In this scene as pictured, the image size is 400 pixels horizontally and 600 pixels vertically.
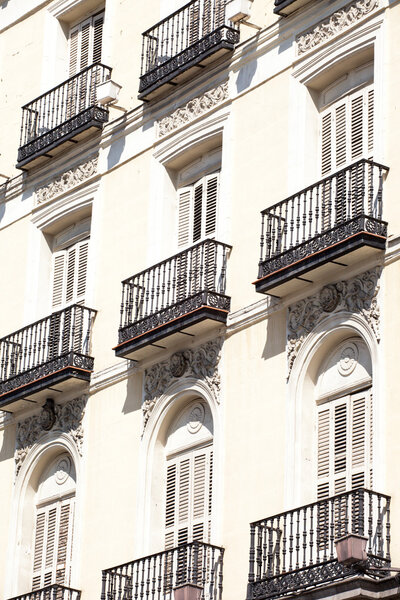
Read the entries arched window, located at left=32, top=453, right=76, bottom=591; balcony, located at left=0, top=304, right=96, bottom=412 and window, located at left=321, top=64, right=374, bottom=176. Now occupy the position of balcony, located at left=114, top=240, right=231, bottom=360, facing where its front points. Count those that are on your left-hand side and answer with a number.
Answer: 1

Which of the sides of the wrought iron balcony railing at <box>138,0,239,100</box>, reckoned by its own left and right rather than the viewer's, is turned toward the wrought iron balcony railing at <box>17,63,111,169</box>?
right

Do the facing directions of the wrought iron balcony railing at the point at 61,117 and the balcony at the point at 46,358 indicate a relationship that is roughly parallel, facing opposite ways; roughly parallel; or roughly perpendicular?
roughly parallel

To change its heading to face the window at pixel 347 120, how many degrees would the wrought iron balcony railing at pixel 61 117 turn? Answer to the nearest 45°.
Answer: approximately 90° to its left

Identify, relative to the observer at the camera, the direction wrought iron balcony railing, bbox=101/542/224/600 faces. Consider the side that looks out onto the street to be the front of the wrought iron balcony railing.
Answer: facing the viewer and to the left of the viewer

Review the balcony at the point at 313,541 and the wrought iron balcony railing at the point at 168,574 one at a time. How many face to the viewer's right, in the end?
0

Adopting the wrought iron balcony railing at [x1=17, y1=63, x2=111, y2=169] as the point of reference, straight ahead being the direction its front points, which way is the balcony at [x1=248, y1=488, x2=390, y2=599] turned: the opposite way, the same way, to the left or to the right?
the same way

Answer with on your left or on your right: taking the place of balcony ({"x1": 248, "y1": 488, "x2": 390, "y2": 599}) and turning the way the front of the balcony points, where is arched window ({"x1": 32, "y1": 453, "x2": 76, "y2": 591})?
on your right

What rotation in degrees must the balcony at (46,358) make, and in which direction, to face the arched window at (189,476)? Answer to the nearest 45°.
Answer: approximately 90° to its left

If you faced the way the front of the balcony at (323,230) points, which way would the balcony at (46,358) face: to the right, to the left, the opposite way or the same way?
the same way

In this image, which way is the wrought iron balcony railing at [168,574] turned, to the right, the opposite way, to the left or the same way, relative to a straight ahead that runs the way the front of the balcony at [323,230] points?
the same way

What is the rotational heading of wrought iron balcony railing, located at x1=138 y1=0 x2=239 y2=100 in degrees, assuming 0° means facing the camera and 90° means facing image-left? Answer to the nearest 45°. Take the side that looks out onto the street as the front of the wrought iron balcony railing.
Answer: approximately 45°

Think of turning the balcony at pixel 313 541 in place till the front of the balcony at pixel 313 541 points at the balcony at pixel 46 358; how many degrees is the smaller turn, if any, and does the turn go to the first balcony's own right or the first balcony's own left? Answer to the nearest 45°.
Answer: approximately 90° to the first balcony's own right

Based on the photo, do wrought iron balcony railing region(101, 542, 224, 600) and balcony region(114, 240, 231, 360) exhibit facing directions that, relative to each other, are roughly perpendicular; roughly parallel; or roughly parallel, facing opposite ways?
roughly parallel
